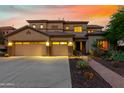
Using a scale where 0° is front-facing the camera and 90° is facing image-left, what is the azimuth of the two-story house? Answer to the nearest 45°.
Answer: approximately 0°

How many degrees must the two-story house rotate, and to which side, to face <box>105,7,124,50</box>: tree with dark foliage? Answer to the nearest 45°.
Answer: approximately 90° to its left
